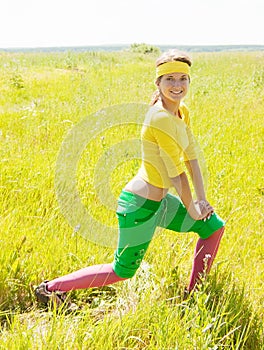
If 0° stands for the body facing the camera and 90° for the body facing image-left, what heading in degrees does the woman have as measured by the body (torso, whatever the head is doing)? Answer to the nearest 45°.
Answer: approximately 270°
